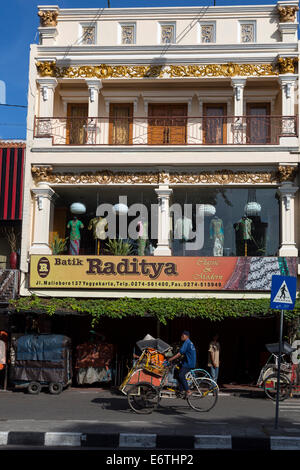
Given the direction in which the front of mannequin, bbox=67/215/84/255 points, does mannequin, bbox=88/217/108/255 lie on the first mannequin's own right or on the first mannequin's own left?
on the first mannequin's own left

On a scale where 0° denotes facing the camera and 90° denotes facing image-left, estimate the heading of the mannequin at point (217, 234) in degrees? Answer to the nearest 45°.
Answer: approximately 0°

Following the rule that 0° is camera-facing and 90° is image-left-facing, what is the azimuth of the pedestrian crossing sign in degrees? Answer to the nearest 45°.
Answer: approximately 0°
